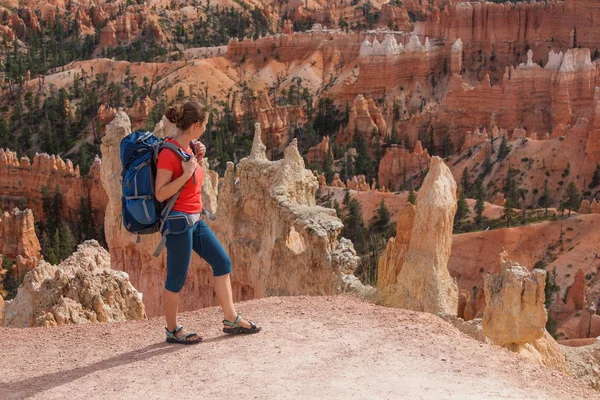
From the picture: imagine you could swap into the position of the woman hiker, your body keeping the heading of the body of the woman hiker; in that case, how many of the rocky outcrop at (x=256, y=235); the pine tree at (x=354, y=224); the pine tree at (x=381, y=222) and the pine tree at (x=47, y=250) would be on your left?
4

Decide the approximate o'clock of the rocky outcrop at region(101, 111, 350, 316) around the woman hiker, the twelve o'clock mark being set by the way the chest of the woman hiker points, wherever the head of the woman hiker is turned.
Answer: The rocky outcrop is roughly at 9 o'clock from the woman hiker.

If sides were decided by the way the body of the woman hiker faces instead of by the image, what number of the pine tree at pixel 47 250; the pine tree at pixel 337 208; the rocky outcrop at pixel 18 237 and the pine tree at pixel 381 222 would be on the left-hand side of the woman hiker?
4

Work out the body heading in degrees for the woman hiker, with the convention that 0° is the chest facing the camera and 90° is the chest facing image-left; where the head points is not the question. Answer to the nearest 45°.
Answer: approximately 270°

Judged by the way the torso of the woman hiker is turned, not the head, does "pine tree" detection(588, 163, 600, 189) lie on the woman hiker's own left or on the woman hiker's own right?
on the woman hiker's own left

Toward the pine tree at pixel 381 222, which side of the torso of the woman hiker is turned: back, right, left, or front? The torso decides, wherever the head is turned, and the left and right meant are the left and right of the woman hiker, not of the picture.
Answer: left

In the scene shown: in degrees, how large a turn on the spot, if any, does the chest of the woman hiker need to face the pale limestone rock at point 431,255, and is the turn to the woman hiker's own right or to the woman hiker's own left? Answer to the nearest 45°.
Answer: approximately 45° to the woman hiker's own left

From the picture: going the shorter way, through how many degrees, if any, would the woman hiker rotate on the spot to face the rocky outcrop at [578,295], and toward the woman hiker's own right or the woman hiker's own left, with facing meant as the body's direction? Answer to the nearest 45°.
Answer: approximately 45° to the woman hiker's own left

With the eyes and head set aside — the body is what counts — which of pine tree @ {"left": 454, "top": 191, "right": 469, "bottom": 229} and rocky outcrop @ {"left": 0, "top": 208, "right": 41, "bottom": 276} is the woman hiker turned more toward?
the pine tree

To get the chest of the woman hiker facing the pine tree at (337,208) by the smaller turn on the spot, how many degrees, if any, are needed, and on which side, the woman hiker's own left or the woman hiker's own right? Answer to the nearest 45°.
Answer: approximately 90° to the woman hiker's own left

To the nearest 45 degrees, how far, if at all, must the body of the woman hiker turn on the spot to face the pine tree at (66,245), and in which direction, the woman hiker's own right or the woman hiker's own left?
approximately 90° to the woman hiker's own left

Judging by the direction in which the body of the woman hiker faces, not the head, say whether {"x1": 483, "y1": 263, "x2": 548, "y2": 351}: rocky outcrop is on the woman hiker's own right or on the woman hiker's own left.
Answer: on the woman hiker's own left

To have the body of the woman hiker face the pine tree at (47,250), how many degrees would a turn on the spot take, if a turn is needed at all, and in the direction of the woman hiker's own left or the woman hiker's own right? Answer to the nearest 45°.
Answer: approximately 90° to the woman hiker's own left

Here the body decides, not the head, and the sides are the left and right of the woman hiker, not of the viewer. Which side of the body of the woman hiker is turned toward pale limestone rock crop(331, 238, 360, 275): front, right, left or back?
left
